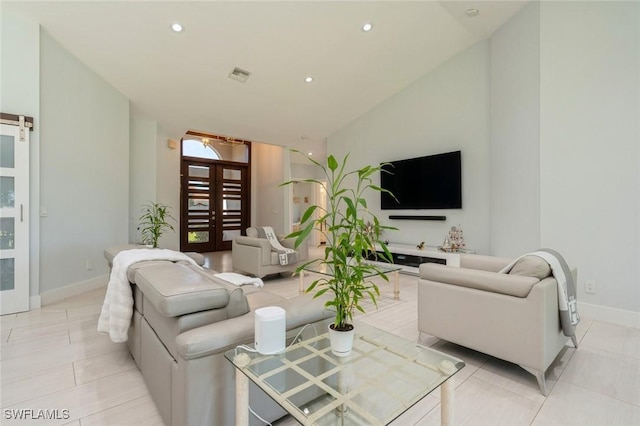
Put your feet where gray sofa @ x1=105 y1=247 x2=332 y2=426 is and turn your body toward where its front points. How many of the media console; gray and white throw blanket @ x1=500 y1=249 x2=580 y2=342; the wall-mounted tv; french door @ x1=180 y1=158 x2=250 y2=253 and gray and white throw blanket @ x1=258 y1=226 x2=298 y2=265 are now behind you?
0

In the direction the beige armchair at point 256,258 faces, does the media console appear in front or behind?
in front

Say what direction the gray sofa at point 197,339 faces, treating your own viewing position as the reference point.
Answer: facing away from the viewer and to the right of the viewer

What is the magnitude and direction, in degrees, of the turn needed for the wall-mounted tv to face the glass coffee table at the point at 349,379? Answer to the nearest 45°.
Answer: approximately 45° to its left

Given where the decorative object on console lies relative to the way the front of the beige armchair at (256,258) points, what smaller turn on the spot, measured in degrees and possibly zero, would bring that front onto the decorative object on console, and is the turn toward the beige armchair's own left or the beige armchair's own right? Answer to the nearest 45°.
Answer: approximately 45° to the beige armchair's own left

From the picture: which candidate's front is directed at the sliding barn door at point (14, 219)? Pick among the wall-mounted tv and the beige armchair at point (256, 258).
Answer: the wall-mounted tv

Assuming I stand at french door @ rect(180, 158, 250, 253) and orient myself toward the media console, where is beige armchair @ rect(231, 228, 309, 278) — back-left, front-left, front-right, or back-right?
front-right

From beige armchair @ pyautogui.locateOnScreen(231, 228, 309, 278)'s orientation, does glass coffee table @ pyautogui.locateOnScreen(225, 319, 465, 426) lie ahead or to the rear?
ahead

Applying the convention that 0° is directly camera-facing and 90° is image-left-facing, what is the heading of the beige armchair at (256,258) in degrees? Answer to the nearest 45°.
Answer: approximately 315°

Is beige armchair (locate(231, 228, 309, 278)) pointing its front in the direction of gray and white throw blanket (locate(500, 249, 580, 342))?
yes

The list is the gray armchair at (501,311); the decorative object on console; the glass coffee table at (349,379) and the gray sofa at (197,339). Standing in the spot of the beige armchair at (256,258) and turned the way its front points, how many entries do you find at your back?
0

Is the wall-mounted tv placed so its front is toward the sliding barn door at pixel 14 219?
yes

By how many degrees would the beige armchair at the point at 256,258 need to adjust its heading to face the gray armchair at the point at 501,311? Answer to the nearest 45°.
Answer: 0° — it already faces it

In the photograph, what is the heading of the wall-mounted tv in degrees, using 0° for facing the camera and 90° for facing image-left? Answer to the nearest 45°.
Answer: approximately 45°

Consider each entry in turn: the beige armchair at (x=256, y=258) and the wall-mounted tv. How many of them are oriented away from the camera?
0

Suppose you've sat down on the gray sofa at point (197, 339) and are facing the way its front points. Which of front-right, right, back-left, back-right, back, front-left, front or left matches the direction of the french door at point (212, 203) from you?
front-left

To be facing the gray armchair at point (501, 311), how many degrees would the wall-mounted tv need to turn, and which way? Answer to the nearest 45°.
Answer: approximately 45° to its left

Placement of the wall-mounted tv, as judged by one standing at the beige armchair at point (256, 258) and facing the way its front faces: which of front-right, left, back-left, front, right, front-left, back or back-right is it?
front-left

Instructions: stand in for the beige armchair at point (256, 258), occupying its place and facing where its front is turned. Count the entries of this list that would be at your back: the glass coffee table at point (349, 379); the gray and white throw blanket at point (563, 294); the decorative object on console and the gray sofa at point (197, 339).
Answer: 0

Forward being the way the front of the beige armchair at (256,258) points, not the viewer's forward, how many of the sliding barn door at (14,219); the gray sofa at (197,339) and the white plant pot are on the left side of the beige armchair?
0

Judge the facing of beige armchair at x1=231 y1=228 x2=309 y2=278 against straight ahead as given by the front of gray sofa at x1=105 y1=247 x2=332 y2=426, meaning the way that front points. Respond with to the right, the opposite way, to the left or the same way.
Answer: to the right
